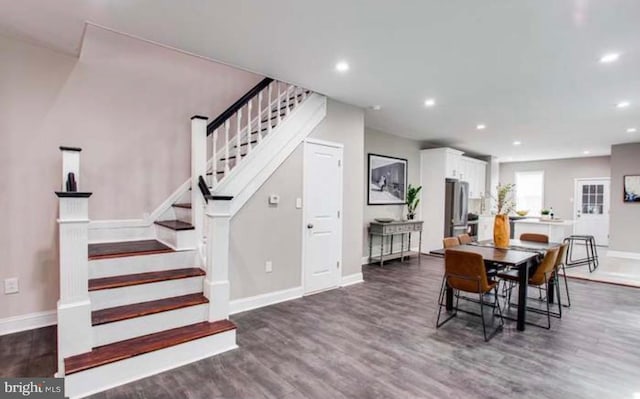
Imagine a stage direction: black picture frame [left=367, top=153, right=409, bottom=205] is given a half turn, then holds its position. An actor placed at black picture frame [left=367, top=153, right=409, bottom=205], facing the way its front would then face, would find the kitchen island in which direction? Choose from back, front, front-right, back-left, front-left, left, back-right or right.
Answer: back-right

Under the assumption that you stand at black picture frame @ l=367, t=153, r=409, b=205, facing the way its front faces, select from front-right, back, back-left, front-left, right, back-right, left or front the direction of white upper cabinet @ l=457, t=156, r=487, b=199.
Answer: left

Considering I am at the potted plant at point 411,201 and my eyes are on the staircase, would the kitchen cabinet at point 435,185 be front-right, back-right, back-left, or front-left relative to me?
back-left

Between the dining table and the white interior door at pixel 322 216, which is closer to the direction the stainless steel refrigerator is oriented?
the dining table

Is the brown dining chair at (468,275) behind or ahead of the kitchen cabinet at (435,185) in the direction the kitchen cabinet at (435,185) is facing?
ahead

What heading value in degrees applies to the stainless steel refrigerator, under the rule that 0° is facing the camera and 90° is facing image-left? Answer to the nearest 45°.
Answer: approximately 315°

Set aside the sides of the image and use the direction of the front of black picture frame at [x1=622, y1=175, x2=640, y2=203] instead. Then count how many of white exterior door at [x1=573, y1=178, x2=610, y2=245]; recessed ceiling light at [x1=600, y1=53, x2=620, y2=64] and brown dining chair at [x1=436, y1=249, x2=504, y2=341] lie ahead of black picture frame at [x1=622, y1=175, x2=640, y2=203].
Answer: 2

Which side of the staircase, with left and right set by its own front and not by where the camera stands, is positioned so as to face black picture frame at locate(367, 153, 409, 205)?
left

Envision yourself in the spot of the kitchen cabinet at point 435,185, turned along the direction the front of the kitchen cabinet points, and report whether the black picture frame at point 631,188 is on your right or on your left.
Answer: on your left

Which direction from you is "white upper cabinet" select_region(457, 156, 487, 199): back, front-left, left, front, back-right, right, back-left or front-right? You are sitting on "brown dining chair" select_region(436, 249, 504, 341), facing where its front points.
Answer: front-left

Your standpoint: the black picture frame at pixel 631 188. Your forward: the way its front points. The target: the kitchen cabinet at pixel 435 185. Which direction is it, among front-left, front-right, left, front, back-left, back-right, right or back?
front-right
